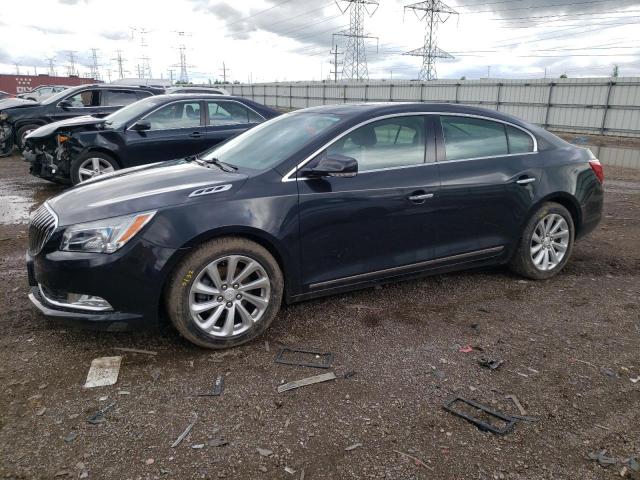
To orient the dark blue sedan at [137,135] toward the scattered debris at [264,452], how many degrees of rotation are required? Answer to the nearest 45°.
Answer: approximately 45° to its left

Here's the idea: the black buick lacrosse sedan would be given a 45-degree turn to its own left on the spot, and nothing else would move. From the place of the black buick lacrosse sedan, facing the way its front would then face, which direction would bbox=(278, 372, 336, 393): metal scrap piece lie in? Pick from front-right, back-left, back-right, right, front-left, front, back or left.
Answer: front

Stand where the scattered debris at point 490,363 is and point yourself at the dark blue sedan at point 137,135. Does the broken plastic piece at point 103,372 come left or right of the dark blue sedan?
left

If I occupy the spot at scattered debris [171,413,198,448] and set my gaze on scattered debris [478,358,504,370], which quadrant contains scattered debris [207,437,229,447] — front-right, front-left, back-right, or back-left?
front-right

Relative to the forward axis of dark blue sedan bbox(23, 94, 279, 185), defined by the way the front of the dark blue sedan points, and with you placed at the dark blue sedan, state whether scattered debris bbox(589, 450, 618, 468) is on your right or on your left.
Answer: on your left

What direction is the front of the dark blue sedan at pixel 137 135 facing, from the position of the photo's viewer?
facing the viewer and to the left of the viewer

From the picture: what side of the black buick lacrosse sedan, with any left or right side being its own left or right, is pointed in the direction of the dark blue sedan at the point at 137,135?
right

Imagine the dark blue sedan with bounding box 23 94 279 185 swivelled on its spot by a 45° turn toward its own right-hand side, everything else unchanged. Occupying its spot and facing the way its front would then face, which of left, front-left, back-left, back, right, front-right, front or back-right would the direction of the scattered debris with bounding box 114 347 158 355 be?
left

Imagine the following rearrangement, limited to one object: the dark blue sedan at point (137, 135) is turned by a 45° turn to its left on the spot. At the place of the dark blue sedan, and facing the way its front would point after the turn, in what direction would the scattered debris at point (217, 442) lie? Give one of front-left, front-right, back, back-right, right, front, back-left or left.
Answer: front

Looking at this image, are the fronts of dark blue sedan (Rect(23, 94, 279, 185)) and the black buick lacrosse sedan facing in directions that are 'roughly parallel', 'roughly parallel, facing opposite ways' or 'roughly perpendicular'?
roughly parallel

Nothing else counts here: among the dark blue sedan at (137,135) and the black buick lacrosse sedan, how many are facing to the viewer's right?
0

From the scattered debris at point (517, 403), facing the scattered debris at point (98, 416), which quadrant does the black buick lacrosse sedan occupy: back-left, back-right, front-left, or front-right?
front-right

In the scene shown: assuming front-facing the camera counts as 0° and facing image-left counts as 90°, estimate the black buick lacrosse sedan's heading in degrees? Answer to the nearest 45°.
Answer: approximately 45°

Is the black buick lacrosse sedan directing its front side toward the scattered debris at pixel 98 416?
yes
